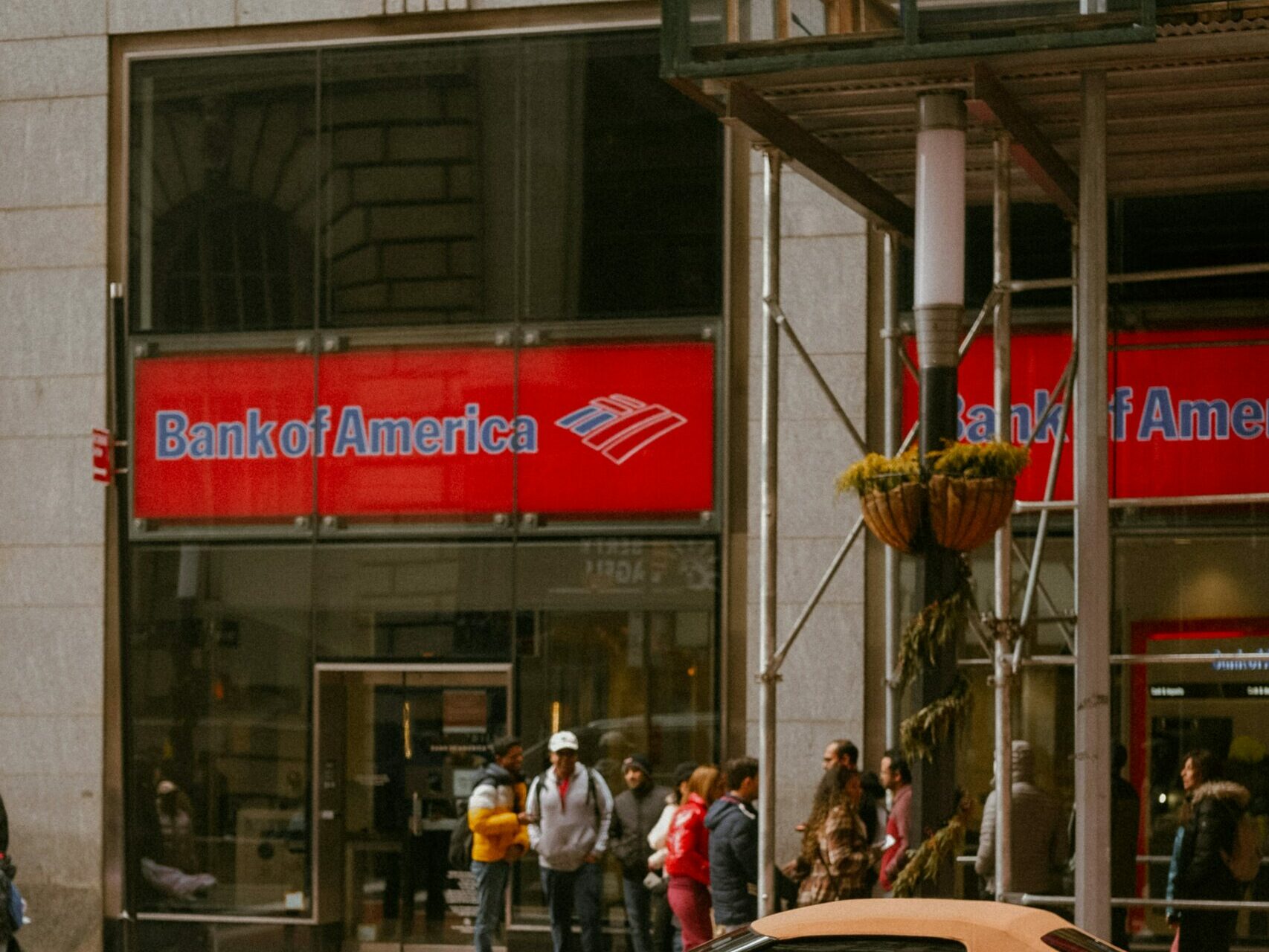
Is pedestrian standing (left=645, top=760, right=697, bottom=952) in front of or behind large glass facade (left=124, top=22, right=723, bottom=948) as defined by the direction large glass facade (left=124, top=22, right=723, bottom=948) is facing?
in front

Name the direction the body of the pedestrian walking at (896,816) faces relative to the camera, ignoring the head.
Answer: to the viewer's left

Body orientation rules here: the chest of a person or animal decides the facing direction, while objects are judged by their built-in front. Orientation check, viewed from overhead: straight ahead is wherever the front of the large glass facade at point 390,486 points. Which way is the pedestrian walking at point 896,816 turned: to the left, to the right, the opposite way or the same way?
to the right

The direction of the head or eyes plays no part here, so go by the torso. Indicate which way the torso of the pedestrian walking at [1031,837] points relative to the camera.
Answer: away from the camera

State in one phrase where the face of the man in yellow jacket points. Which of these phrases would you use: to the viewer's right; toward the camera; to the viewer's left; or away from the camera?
to the viewer's right

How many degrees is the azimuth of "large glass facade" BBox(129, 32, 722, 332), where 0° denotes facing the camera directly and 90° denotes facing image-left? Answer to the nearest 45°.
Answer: approximately 0°

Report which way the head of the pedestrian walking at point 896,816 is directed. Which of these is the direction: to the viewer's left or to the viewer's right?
to the viewer's left

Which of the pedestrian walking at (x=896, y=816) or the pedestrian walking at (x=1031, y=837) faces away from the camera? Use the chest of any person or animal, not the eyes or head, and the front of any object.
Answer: the pedestrian walking at (x=1031, y=837)

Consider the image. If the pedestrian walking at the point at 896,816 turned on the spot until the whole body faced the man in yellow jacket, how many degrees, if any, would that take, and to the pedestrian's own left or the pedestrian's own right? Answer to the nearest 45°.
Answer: approximately 45° to the pedestrian's own right

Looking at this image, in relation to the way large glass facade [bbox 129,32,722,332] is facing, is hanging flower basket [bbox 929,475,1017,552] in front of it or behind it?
in front

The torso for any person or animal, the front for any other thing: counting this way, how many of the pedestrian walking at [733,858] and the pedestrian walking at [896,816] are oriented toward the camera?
0
